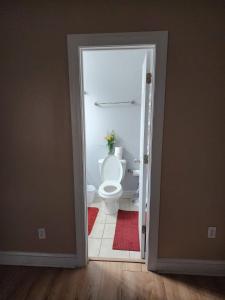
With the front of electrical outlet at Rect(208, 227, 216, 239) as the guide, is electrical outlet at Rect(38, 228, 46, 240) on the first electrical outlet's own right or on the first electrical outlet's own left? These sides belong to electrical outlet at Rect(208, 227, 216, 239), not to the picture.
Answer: on the first electrical outlet's own right

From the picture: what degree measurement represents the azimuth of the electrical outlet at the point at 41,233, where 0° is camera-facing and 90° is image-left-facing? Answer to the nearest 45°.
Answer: approximately 0°

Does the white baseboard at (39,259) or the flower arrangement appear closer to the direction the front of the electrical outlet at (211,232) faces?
the white baseboard

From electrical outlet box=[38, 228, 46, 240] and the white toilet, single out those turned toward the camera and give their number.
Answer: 2

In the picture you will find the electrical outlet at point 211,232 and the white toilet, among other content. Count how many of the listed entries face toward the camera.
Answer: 2

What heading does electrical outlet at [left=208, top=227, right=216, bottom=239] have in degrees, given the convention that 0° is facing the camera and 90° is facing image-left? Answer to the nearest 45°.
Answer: approximately 0°
